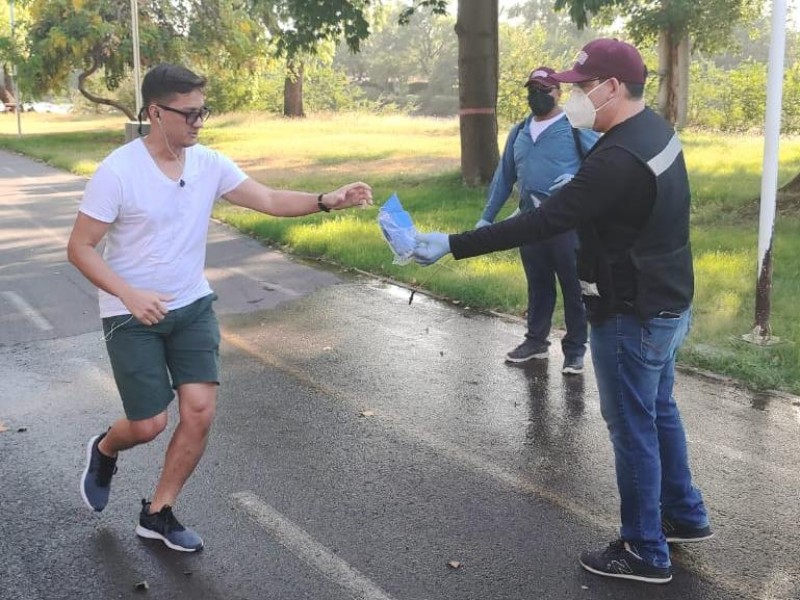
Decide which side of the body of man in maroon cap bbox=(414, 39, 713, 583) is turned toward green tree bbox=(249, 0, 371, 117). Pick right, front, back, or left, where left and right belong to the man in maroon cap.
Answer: right

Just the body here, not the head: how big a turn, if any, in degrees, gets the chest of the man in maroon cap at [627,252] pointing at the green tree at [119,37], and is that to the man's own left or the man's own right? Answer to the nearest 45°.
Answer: approximately 45° to the man's own right

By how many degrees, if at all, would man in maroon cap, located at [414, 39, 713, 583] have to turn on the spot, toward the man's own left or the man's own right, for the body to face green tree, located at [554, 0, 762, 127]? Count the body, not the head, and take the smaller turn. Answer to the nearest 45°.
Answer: approximately 90° to the man's own right

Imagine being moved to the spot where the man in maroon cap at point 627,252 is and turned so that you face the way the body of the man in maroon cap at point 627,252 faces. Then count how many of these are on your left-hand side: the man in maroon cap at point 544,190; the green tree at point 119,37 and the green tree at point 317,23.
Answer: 0

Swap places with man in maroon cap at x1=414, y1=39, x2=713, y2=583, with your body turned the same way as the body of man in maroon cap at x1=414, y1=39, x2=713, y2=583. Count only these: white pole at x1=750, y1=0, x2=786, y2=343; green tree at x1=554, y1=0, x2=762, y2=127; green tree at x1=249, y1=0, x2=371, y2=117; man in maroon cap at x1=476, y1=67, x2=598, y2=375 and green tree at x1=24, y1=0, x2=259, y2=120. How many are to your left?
0

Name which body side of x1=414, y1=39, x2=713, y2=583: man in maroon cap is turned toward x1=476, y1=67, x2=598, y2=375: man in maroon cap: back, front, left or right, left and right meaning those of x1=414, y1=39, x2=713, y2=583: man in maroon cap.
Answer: right

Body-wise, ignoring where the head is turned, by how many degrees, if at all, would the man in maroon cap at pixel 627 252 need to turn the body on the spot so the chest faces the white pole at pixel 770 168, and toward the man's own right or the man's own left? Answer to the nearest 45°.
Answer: approximately 90° to the man's own right

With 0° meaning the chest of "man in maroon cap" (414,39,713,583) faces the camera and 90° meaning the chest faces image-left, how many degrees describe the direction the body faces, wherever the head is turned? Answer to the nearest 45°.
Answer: approximately 90°

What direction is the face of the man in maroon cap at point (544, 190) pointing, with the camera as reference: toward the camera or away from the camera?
toward the camera

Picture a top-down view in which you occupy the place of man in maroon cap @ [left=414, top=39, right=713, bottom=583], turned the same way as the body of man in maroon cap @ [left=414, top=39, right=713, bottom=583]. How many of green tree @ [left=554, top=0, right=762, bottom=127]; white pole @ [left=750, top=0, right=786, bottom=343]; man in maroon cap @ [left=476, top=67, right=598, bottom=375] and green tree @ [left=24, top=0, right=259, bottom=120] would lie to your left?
0

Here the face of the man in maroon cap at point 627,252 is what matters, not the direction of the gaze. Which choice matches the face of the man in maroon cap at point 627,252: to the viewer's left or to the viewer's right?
to the viewer's left
